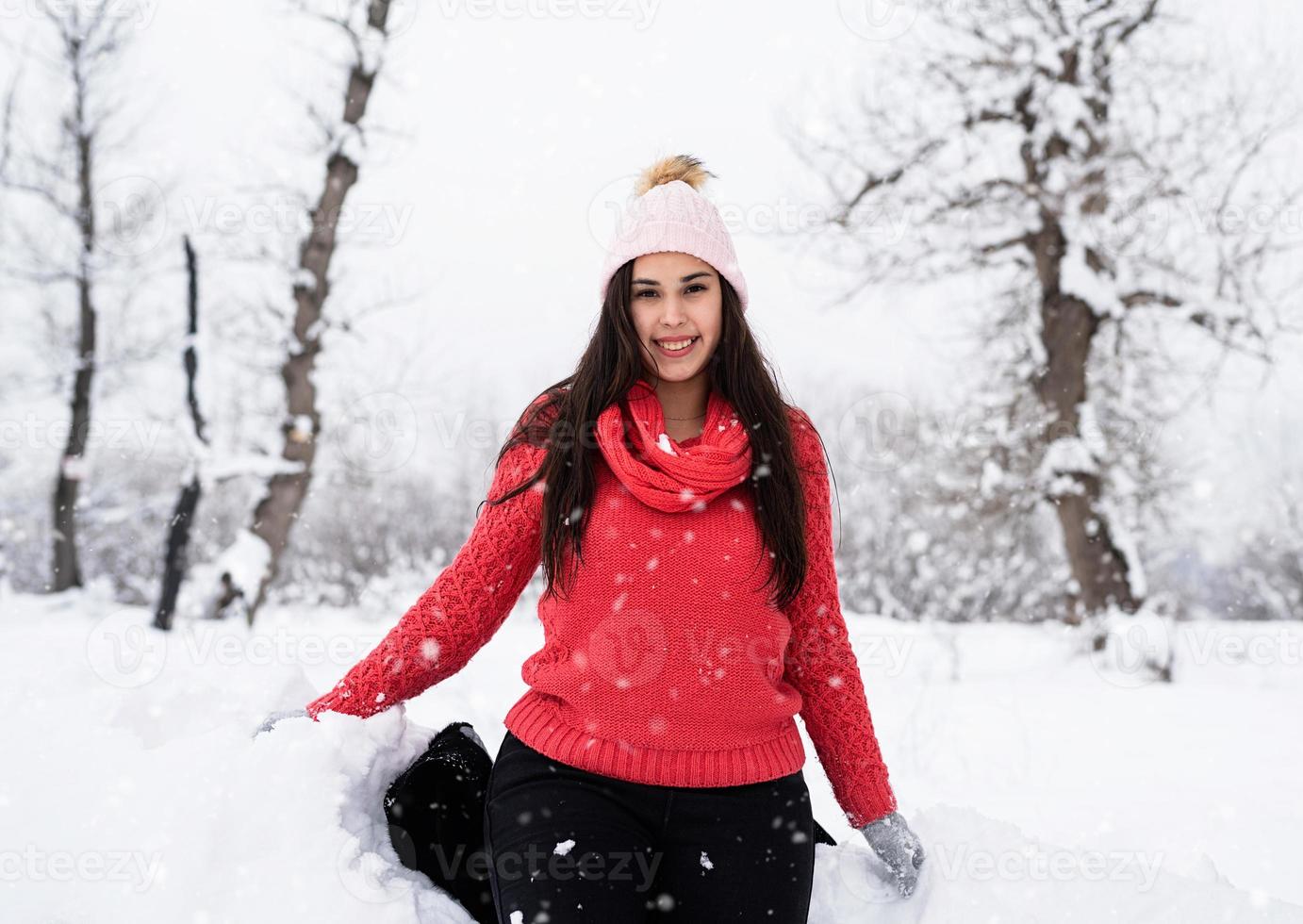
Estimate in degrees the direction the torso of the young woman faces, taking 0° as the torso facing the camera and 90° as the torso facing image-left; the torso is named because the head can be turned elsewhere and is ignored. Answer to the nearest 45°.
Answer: approximately 0°

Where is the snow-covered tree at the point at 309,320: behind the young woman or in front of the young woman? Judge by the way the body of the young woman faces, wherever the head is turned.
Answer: behind
